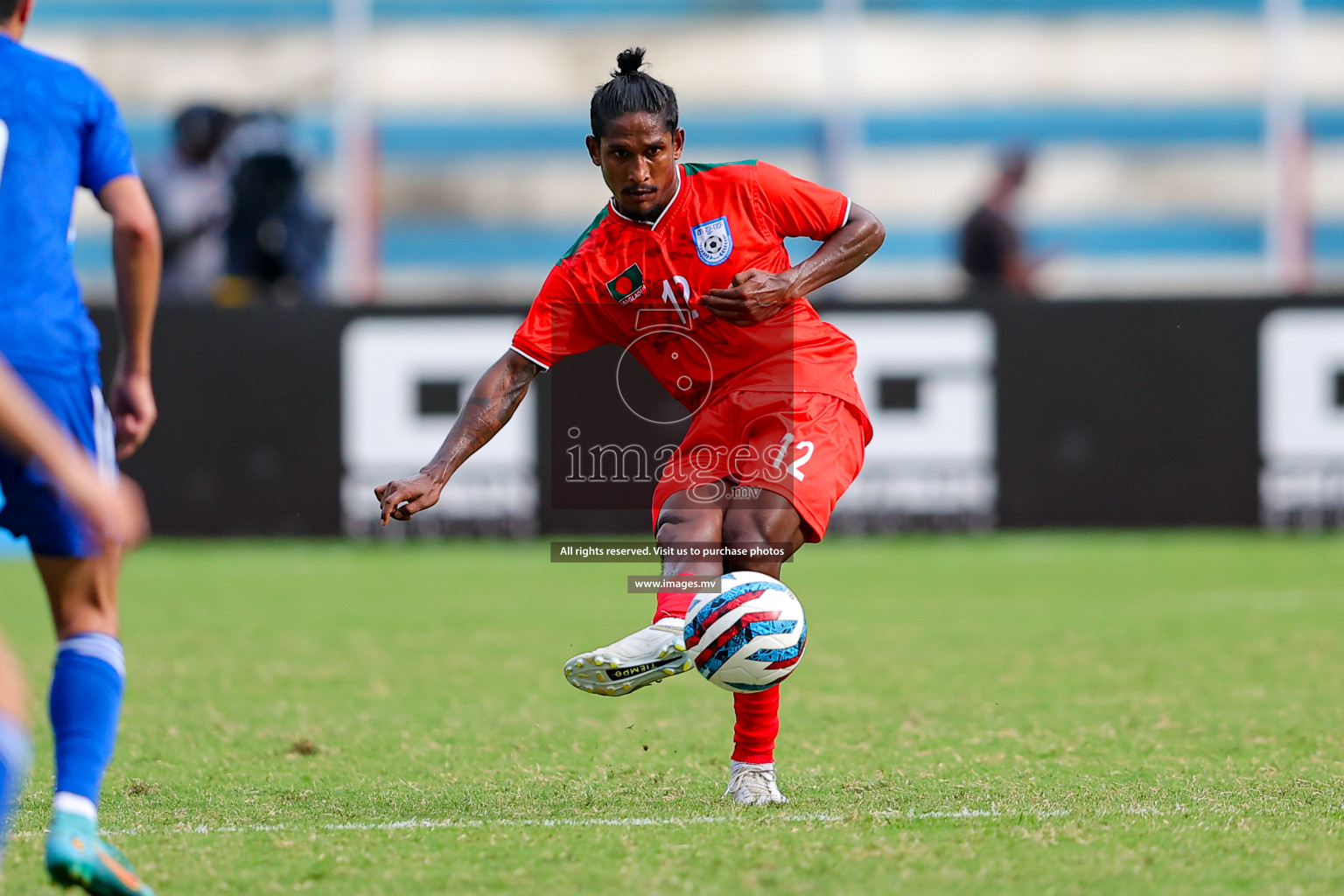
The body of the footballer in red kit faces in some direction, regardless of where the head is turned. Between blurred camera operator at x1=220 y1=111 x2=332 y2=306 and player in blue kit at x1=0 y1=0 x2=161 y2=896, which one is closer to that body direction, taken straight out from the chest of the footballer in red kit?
the player in blue kit

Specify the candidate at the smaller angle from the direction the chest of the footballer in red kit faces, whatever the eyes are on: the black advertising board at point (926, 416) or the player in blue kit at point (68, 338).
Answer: the player in blue kit

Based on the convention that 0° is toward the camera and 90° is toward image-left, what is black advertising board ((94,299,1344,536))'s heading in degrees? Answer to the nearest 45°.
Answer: approximately 0°

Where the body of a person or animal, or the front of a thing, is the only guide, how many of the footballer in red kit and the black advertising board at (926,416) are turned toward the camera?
2

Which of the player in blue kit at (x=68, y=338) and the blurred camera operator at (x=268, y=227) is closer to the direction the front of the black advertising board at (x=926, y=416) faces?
the player in blue kit

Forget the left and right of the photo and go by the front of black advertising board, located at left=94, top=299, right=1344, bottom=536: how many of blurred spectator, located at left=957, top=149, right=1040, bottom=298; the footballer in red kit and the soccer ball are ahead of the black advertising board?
2

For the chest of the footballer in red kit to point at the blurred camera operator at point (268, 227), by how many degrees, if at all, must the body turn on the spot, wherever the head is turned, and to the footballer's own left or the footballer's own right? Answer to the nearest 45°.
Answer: approximately 180°

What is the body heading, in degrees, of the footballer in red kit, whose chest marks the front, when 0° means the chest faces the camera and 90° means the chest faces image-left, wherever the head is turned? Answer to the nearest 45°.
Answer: approximately 0°

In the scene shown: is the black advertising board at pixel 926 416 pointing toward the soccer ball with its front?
yes

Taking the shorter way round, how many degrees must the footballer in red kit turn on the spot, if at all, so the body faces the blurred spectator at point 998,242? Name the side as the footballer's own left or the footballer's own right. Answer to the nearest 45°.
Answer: approximately 180°

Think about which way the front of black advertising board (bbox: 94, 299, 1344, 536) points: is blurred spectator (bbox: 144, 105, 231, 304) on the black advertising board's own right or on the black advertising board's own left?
on the black advertising board's own right
